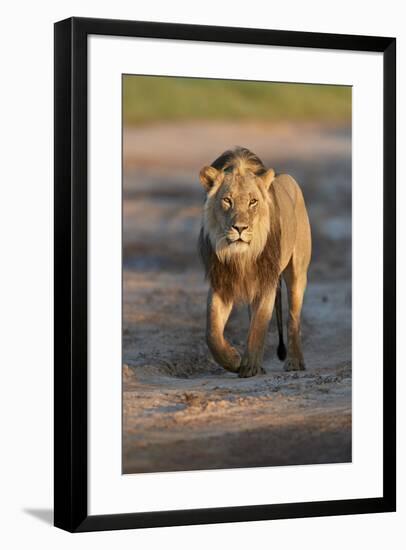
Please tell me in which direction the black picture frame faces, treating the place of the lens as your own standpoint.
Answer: facing the viewer and to the right of the viewer
